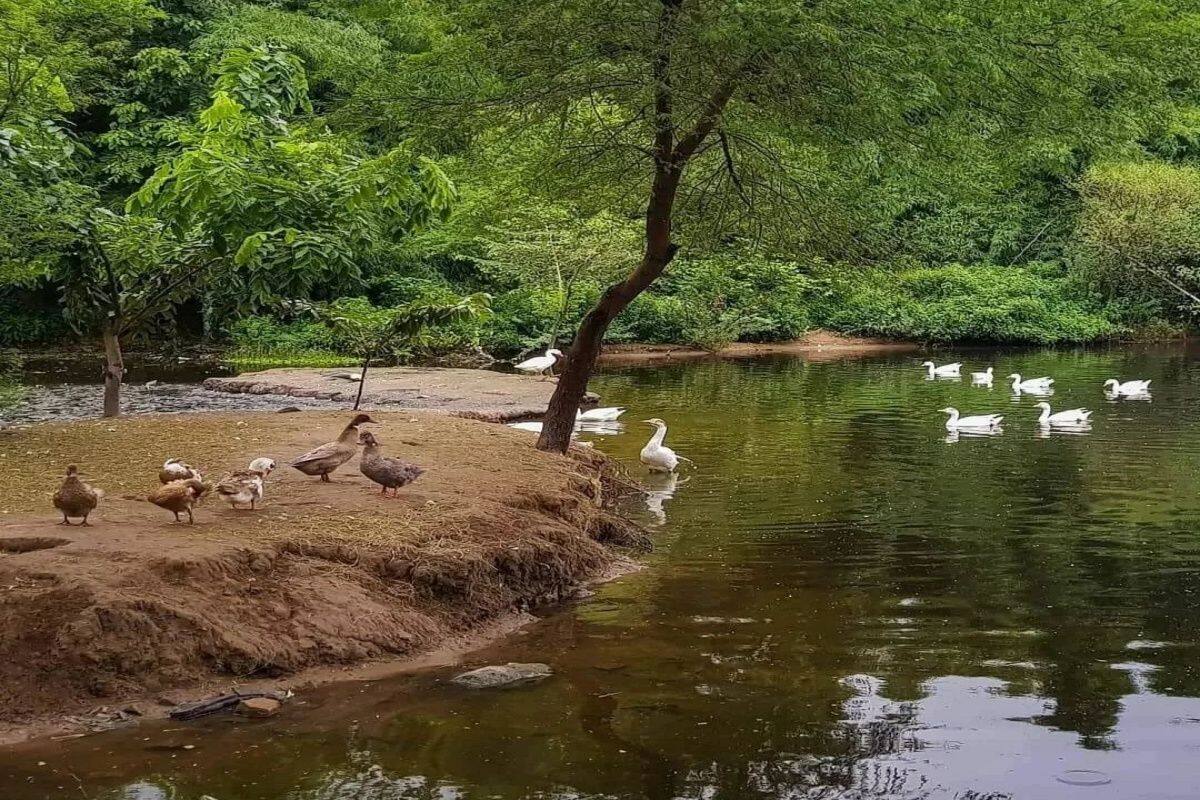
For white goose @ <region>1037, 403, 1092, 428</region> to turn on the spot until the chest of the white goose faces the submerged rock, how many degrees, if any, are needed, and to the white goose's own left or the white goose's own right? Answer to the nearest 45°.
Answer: approximately 90° to the white goose's own left

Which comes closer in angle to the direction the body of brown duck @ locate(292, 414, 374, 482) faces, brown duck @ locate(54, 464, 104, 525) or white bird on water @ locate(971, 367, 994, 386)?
the white bird on water

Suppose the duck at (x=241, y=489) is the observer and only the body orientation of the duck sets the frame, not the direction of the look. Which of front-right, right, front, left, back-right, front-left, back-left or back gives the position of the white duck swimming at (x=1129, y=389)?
front-left

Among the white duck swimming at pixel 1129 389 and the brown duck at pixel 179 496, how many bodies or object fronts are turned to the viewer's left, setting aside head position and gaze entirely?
1

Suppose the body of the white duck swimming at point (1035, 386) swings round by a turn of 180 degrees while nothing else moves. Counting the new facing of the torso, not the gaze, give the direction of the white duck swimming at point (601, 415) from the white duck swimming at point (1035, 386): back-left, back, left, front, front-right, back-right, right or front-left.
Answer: back-right

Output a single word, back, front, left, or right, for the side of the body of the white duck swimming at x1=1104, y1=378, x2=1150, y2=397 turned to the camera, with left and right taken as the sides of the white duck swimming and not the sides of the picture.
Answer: left

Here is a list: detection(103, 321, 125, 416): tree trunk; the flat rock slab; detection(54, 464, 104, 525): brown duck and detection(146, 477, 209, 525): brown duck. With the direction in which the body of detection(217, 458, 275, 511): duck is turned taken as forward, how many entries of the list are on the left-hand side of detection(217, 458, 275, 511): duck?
2

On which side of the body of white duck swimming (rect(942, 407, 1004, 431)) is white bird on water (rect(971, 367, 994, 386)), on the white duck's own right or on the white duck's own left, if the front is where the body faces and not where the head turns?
on the white duck's own right

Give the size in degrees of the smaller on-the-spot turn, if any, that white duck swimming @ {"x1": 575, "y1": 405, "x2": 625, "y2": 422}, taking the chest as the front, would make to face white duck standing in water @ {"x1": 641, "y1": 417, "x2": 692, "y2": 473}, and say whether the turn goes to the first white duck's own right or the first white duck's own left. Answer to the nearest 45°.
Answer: approximately 90° to the first white duck's own right

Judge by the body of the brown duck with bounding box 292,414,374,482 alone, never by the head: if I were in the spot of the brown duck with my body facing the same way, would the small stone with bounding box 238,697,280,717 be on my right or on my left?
on my right

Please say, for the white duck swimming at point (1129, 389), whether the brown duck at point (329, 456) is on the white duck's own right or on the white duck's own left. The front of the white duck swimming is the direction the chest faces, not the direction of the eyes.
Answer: on the white duck's own left

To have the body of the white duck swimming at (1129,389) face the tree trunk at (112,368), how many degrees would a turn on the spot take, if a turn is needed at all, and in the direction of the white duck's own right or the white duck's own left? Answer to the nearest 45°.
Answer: approximately 45° to the white duck's own left

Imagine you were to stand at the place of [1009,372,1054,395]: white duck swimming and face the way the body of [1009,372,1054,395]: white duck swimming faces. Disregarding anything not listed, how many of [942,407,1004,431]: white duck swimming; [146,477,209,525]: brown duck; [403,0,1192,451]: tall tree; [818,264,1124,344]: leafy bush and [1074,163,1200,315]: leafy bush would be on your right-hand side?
2

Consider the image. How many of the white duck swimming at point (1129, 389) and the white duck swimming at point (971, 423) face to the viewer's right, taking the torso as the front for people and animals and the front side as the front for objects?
0
